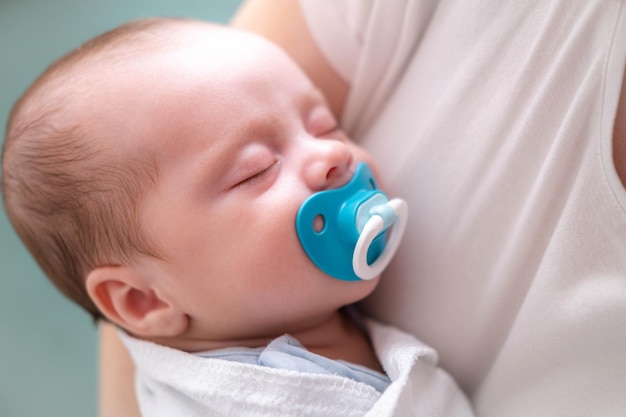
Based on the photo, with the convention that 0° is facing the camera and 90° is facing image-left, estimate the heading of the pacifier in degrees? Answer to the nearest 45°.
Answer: approximately 315°
